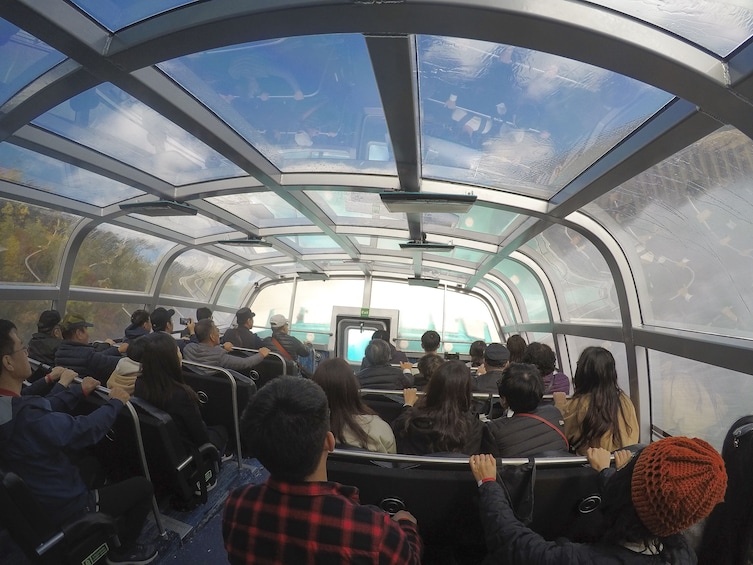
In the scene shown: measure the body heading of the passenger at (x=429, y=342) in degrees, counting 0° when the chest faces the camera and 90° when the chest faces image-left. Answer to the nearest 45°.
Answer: approximately 180°

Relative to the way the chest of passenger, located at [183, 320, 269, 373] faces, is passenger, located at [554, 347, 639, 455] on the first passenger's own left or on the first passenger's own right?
on the first passenger's own right

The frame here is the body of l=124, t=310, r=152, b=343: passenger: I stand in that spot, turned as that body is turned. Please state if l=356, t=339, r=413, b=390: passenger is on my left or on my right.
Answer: on my right

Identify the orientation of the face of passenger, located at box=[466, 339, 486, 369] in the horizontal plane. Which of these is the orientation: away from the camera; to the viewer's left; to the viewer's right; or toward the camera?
away from the camera

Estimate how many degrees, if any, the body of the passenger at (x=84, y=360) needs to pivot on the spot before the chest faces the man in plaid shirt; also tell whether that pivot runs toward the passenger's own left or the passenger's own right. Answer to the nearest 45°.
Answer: approximately 135° to the passenger's own right

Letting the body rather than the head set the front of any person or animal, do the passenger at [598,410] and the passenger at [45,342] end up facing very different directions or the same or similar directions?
same or similar directions

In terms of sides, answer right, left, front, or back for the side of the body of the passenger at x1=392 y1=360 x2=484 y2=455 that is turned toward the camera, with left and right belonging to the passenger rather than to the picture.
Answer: back

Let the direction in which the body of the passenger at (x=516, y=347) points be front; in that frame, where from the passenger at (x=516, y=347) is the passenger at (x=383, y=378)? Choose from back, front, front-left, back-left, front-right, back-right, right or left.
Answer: back-left

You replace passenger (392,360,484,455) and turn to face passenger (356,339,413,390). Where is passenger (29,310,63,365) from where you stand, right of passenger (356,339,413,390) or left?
left

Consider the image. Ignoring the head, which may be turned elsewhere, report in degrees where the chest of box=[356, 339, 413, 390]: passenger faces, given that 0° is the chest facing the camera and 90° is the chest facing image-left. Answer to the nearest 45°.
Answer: approximately 180°

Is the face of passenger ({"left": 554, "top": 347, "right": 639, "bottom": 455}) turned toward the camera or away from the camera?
away from the camera

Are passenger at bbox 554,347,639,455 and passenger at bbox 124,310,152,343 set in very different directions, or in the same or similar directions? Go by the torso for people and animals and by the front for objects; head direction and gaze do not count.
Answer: same or similar directions

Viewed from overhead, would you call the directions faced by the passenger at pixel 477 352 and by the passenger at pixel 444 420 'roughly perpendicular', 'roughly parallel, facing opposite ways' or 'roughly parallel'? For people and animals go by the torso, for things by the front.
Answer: roughly parallel

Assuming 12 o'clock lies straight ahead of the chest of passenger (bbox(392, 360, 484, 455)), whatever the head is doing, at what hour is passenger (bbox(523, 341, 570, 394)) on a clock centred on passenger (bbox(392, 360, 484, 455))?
passenger (bbox(523, 341, 570, 394)) is roughly at 1 o'clock from passenger (bbox(392, 360, 484, 455)).

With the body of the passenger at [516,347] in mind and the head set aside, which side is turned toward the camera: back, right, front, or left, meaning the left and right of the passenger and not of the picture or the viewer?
back

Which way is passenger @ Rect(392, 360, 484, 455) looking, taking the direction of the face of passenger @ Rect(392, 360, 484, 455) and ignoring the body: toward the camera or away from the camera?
away from the camera

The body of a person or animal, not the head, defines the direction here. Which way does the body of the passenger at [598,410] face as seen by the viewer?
away from the camera

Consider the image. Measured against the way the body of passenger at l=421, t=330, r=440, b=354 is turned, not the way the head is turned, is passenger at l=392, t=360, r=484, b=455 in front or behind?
behind
